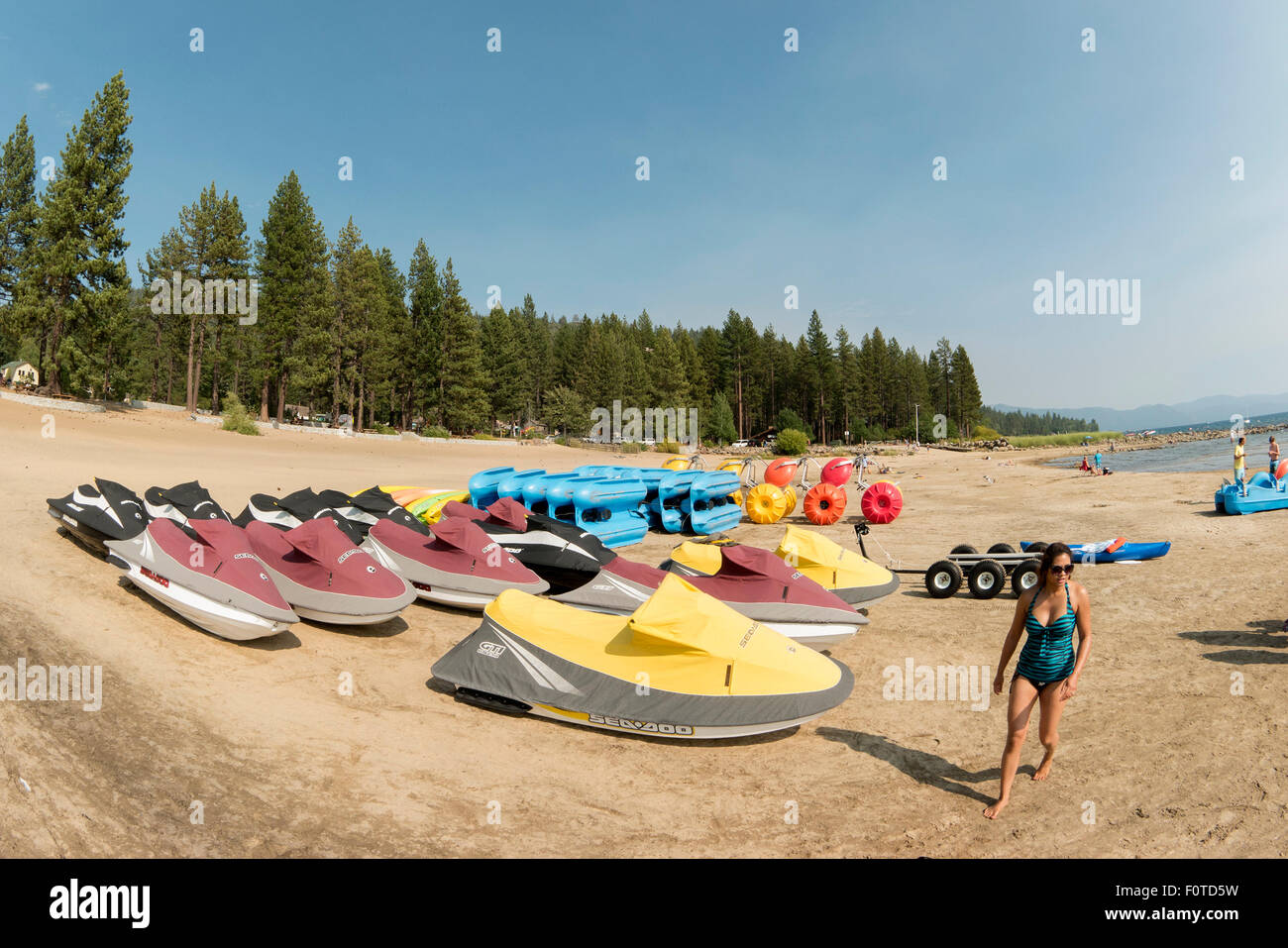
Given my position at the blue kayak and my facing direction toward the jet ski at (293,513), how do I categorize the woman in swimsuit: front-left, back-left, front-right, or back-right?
front-left

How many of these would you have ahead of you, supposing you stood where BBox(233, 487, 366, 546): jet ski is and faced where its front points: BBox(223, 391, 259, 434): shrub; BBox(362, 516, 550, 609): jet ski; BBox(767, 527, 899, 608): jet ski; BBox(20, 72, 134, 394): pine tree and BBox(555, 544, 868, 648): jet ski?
3

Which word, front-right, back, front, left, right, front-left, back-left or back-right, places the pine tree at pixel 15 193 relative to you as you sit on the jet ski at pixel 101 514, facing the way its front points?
back-left

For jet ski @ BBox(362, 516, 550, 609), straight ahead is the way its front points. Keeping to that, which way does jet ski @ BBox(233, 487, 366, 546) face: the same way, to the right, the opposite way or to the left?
the same way

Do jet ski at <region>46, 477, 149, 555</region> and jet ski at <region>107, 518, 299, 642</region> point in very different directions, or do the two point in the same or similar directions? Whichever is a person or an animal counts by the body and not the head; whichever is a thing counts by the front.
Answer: same or similar directions

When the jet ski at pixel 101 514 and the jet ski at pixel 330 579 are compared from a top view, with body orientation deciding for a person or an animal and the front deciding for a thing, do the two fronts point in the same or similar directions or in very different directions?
same or similar directions

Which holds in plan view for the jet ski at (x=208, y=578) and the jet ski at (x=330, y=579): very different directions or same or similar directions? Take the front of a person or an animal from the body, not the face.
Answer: same or similar directions

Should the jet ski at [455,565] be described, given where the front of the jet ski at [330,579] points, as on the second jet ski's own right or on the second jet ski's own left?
on the second jet ski's own left

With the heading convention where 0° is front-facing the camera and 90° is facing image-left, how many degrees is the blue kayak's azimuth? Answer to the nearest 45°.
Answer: approximately 270°

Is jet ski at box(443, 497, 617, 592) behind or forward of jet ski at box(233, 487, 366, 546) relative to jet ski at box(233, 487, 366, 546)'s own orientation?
forward

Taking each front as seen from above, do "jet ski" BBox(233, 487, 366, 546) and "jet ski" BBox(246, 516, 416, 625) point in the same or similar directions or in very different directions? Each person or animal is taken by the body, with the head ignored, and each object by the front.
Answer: same or similar directions

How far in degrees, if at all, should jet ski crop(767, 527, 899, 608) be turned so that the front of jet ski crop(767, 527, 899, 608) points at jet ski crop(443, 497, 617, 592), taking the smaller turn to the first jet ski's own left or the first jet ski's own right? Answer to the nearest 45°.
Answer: approximately 135° to the first jet ski's own right

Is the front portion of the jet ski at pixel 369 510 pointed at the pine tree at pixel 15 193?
no
